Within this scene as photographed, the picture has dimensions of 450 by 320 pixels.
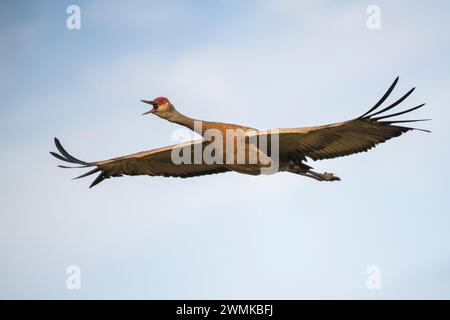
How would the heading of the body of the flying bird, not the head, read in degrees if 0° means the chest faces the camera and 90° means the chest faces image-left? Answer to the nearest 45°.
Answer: approximately 45°
